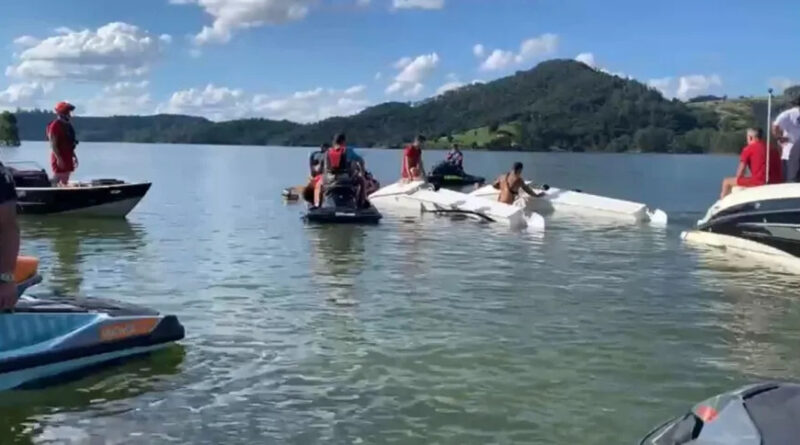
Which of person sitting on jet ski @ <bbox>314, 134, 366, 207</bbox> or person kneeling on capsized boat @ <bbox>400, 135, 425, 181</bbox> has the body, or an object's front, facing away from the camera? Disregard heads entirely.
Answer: person sitting on jet ski @ <bbox>314, 134, 366, 207</bbox>

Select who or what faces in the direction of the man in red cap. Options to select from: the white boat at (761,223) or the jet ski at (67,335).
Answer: the white boat

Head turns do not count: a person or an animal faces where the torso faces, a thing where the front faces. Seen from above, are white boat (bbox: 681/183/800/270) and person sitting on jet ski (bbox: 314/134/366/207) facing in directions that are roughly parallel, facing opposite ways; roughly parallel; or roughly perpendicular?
roughly perpendicular

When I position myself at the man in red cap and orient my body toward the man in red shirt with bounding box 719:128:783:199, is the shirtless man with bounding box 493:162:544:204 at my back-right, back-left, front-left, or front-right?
front-left

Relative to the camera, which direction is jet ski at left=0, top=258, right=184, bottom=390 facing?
to the viewer's right

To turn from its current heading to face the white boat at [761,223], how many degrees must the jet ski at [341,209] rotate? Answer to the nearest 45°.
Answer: approximately 135° to its right

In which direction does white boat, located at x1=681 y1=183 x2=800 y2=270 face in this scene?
to the viewer's left

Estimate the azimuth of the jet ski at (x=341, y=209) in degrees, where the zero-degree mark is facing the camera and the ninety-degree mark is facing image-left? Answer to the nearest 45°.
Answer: approximately 180°

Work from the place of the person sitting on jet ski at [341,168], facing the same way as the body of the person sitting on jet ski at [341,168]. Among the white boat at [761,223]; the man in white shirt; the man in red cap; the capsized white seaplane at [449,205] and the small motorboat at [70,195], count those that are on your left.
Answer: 2

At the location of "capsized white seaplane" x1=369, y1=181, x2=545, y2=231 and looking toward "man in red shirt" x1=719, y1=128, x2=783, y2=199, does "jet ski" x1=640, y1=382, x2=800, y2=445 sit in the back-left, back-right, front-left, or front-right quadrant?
front-right

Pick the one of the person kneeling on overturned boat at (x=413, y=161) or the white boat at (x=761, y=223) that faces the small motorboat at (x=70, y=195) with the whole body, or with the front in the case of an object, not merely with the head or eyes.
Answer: the white boat

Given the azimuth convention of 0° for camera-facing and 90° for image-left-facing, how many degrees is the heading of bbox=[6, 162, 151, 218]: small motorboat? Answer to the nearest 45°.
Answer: approximately 270°
